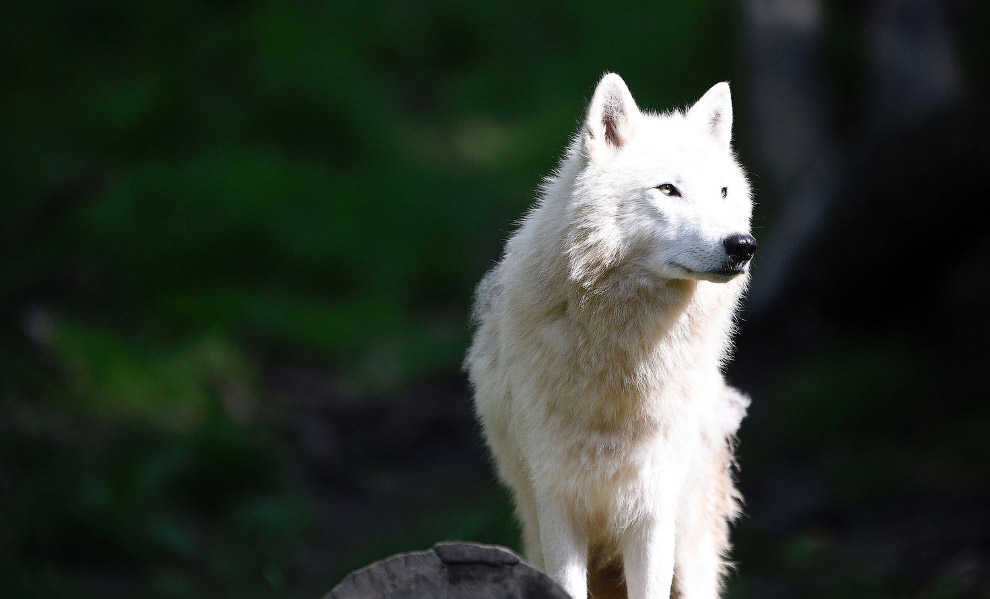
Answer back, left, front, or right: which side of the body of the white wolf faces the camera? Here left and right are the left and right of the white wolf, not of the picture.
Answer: front
